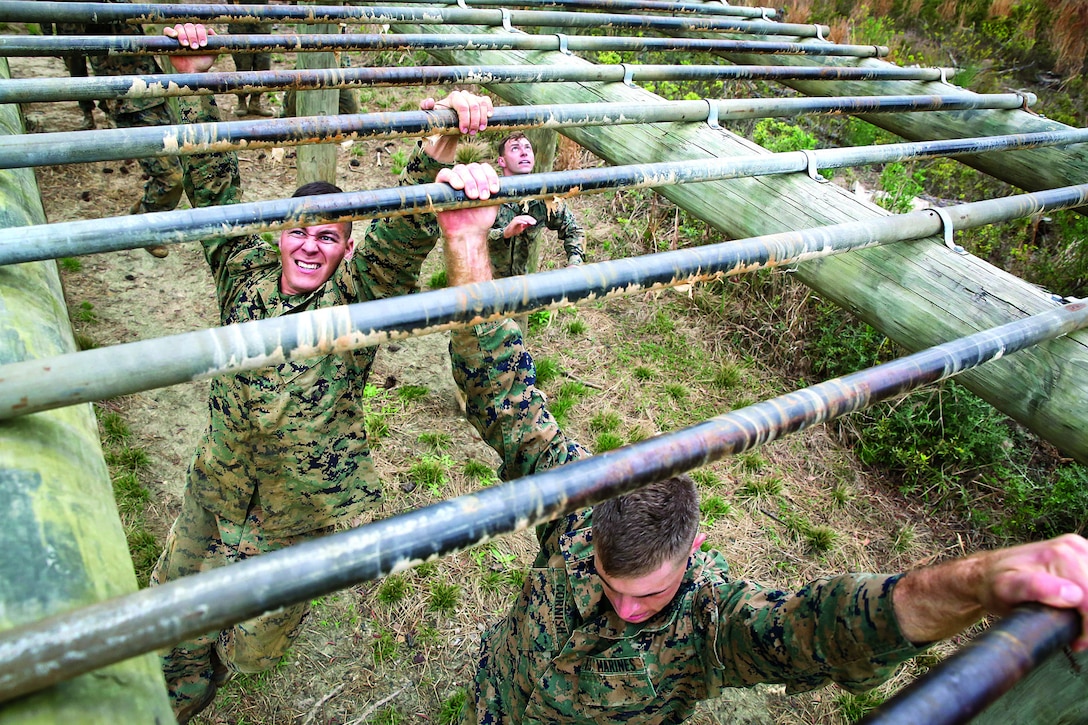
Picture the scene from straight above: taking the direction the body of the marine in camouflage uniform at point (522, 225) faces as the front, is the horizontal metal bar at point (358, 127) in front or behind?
in front

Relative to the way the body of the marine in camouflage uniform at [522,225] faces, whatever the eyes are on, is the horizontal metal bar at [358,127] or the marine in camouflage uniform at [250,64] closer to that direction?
the horizontal metal bar

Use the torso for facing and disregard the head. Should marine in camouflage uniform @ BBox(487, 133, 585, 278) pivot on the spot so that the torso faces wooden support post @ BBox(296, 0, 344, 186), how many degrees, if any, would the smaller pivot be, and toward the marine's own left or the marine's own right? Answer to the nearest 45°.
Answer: approximately 135° to the marine's own right

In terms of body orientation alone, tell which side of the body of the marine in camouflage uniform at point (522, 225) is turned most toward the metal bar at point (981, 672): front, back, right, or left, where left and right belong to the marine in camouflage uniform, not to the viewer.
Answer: front

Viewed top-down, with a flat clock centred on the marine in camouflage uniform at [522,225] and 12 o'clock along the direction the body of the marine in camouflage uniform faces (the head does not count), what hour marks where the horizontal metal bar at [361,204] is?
The horizontal metal bar is roughly at 12 o'clock from the marine in camouflage uniform.

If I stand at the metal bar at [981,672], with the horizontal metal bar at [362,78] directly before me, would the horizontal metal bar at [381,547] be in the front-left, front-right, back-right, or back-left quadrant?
front-left

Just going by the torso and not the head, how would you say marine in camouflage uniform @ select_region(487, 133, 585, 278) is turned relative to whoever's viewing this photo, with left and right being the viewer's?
facing the viewer

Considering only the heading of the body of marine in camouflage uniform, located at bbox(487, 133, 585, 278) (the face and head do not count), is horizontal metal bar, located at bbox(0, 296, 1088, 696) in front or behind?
in front

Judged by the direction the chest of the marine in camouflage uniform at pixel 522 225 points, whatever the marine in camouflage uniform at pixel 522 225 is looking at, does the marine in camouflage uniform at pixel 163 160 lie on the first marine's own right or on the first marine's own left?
on the first marine's own right

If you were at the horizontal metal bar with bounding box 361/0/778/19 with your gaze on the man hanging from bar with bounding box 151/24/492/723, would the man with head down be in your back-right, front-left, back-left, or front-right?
front-left

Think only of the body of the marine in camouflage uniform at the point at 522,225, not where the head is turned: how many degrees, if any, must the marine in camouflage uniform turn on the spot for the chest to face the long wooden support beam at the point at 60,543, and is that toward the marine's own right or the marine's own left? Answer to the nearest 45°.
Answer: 0° — they already face it

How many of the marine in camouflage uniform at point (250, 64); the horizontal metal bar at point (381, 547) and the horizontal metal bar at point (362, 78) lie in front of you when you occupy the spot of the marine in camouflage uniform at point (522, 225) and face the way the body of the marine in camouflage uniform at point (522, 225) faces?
2

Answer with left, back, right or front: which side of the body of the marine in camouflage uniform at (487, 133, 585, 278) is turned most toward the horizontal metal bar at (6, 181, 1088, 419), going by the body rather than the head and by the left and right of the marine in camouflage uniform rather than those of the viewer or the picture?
front
